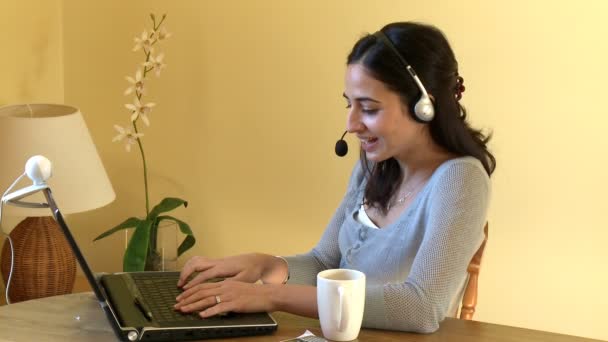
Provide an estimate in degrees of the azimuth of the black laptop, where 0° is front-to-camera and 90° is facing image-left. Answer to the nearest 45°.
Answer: approximately 270°

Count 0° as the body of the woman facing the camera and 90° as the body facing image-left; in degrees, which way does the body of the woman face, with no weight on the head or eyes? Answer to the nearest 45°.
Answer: approximately 45°

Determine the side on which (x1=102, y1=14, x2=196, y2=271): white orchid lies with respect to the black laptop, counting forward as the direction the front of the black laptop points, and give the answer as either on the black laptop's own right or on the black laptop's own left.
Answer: on the black laptop's own left

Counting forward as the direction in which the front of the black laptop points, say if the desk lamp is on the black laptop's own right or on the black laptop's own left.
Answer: on the black laptop's own left

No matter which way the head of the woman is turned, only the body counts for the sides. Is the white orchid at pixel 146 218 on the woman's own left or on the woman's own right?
on the woman's own right

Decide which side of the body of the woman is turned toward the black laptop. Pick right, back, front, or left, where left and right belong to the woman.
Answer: front

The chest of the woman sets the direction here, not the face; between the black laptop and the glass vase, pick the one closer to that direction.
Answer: the black laptop

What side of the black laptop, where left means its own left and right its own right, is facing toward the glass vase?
left

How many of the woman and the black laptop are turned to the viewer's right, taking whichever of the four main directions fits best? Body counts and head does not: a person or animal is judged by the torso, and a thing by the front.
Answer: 1
